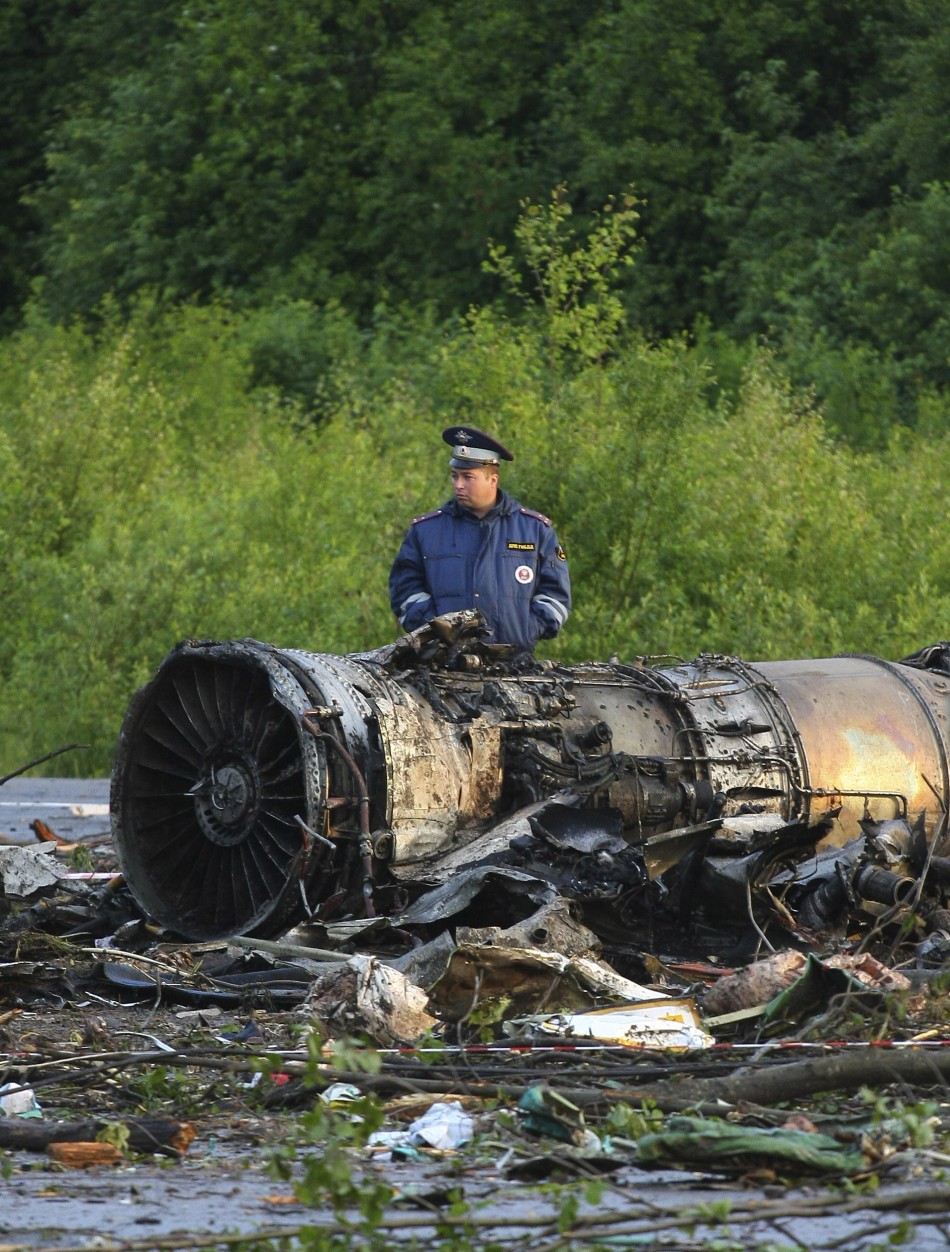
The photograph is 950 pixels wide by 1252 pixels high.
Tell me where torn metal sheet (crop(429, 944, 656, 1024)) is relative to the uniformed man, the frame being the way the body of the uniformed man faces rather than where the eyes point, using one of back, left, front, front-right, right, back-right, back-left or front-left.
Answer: front

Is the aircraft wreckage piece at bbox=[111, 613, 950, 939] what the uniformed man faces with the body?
yes

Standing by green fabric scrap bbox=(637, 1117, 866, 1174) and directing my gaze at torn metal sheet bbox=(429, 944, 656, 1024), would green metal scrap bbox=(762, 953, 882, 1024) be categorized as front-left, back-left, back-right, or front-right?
front-right

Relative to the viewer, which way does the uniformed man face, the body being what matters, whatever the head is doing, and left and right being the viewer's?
facing the viewer

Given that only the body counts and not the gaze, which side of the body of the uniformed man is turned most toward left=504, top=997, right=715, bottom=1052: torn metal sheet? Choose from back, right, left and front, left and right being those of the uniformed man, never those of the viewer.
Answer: front

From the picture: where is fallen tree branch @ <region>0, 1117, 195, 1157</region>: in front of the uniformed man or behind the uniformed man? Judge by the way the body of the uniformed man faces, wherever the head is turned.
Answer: in front

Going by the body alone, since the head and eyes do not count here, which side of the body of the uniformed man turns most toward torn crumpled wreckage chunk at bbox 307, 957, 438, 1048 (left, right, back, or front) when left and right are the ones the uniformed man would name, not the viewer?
front

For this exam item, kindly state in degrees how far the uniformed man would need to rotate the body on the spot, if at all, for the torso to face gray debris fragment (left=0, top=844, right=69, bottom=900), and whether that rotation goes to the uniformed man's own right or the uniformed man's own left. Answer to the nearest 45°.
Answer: approximately 90° to the uniformed man's own right

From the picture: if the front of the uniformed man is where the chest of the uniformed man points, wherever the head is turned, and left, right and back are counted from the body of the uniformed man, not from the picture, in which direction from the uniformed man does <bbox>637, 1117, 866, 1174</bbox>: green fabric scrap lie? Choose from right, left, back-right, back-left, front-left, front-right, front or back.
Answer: front
